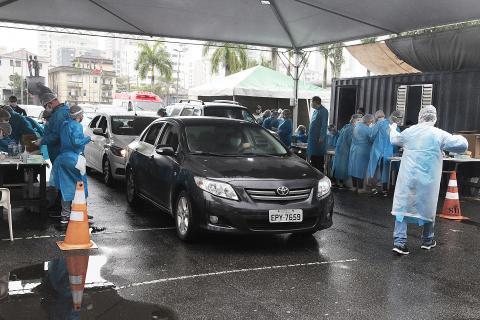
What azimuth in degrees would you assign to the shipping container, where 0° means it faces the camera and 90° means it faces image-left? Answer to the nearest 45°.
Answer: approximately 45°

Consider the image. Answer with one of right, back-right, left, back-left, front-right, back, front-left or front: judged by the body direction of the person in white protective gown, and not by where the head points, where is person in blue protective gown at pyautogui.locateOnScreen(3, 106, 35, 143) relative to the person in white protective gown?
left

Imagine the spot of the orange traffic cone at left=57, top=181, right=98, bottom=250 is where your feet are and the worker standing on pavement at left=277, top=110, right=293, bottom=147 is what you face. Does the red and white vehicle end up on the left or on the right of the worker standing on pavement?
left

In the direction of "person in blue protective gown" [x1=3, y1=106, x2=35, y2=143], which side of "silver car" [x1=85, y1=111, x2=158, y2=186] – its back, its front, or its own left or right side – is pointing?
right

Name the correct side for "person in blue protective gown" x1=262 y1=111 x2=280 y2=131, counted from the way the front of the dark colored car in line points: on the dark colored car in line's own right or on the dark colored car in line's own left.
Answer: on the dark colored car in line's own left

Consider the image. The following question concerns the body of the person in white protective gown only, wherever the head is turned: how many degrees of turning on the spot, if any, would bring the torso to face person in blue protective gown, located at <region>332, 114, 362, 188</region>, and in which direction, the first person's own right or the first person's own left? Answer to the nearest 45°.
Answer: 0° — they already face them
